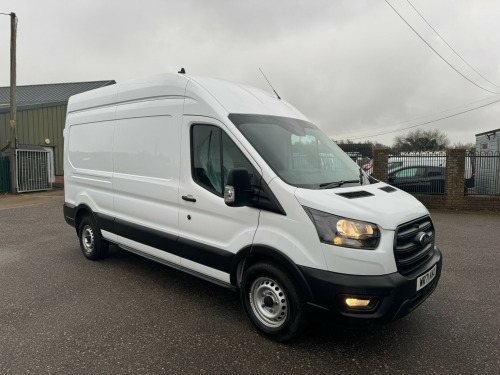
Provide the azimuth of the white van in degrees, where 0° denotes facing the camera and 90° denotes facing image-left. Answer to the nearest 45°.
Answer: approximately 315°

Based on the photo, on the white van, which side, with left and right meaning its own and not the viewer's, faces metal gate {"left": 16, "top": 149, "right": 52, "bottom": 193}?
back

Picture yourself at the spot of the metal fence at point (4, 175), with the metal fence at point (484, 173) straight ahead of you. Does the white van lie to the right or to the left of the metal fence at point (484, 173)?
right

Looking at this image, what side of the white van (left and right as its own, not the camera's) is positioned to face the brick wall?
left

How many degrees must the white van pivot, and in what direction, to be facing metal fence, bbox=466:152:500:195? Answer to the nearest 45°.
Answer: approximately 90° to its left

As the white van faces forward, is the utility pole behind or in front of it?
behind

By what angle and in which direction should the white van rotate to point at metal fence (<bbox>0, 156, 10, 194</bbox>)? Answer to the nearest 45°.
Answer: approximately 180°
